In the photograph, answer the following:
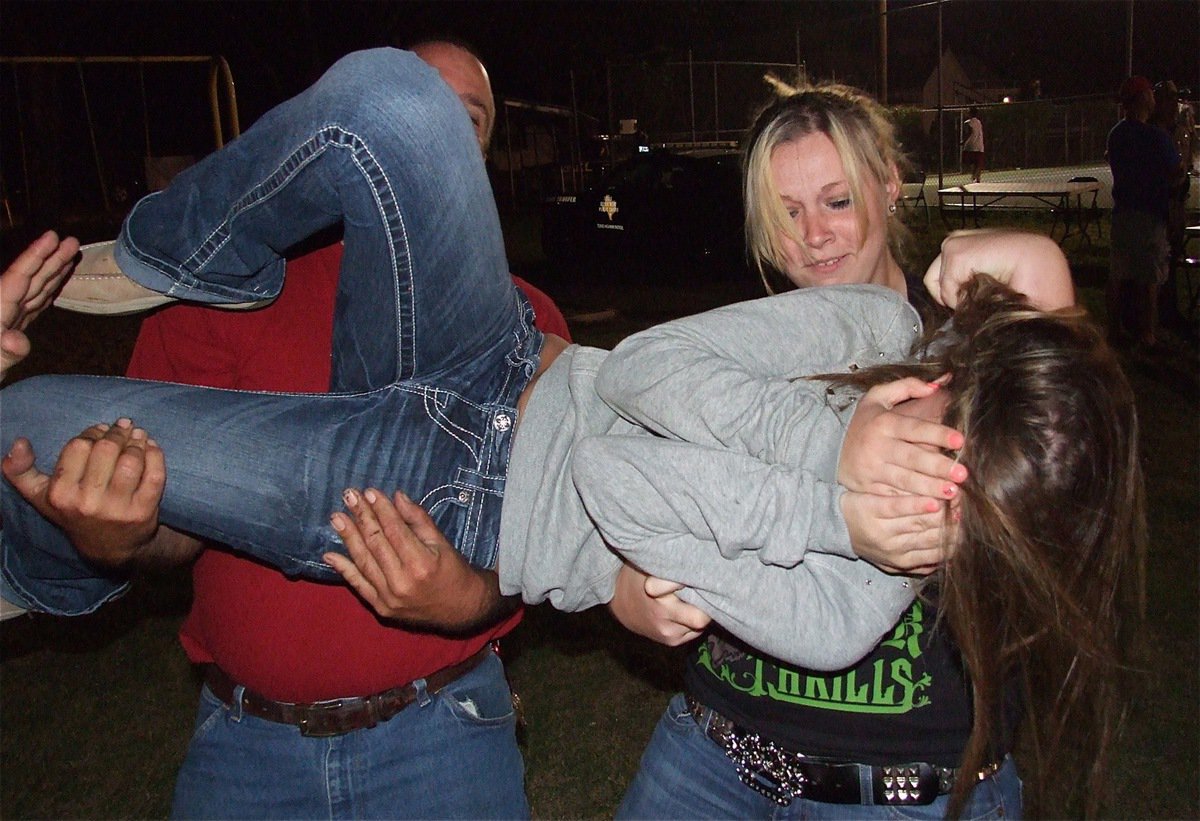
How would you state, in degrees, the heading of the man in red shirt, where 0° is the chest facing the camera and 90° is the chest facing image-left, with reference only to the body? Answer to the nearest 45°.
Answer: approximately 0°

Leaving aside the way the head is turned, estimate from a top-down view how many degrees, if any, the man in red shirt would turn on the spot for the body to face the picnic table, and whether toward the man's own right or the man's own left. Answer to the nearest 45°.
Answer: approximately 135° to the man's own left
